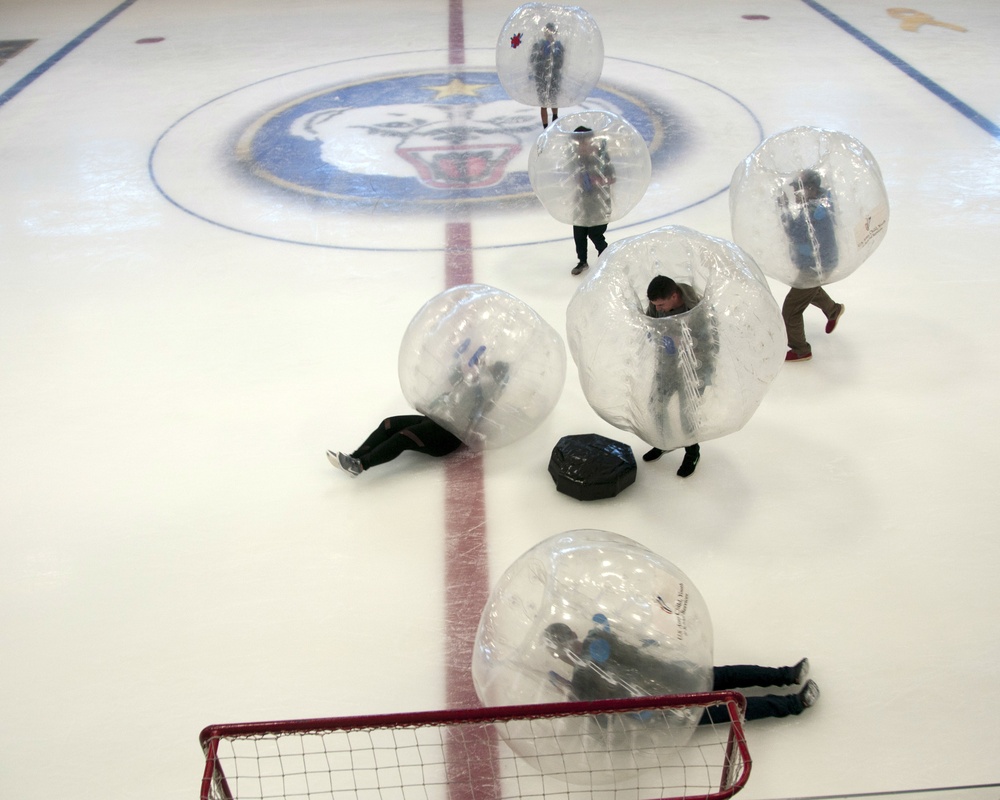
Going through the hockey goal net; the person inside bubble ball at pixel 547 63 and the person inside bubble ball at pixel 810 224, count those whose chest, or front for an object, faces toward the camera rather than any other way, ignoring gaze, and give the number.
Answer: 1

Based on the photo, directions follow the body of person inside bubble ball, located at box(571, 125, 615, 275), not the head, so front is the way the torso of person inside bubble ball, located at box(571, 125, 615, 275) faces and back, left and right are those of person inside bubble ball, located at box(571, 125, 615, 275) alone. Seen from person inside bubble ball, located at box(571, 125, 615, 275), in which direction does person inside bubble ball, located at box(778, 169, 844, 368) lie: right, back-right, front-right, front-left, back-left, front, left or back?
left

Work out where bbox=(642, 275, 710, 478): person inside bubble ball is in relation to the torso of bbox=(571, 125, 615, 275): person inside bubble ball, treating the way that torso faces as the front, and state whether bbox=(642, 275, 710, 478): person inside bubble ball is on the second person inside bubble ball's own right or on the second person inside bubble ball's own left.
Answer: on the second person inside bubble ball's own left

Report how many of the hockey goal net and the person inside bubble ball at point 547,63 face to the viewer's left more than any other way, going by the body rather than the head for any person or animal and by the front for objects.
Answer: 0

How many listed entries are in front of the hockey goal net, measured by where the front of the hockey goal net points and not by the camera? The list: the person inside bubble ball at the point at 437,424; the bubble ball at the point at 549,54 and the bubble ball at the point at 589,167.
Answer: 3

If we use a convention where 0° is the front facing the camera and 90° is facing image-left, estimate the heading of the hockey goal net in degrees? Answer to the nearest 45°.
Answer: approximately 180°

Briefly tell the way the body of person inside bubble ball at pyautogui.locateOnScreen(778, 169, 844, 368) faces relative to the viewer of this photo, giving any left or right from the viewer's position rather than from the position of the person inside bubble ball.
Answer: facing to the left of the viewer

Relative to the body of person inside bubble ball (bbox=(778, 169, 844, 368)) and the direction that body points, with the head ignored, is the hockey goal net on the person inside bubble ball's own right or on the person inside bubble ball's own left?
on the person inside bubble ball's own left

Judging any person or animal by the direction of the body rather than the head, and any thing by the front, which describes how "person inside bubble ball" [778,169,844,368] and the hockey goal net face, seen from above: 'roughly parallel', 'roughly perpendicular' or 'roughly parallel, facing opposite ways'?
roughly perpendicular

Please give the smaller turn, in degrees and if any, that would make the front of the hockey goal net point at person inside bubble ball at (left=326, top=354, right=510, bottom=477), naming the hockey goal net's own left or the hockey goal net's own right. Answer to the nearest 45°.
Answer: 0° — it already faces them

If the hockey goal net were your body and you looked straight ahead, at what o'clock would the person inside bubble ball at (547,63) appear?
The person inside bubble ball is roughly at 12 o'clock from the hockey goal net.

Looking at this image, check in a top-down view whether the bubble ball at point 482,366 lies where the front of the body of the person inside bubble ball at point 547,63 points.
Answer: yes

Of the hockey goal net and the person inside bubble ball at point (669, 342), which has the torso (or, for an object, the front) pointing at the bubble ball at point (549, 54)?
the hockey goal net
